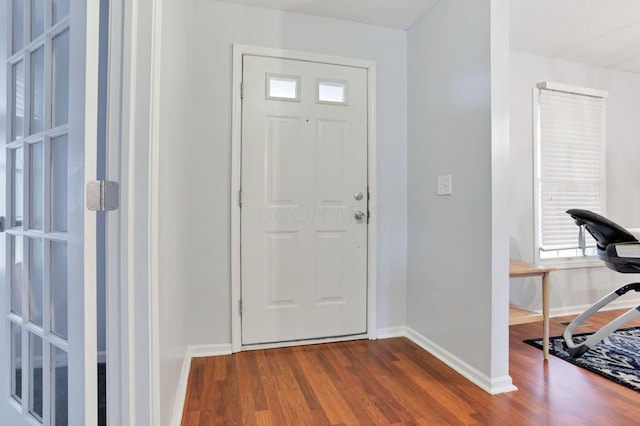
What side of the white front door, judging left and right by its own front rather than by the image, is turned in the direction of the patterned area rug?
left

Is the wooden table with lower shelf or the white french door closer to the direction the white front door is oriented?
the white french door

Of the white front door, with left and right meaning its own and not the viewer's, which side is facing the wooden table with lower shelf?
left

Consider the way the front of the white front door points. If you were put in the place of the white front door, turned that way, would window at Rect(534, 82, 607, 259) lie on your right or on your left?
on your left

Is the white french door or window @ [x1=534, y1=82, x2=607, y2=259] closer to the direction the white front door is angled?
the white french door

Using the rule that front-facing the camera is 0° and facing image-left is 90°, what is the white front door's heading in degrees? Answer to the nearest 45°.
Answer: approximately 0°
